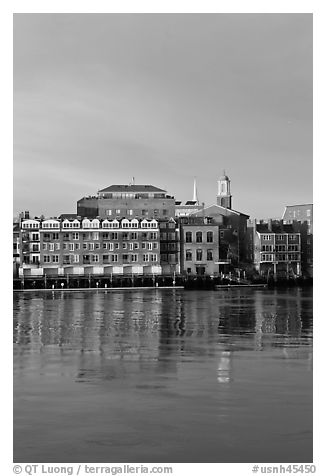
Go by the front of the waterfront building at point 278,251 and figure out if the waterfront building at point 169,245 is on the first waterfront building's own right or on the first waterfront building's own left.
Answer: on the first waterfront building's own right

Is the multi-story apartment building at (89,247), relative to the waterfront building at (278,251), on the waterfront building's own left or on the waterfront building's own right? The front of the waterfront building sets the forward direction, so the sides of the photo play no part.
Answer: on the waterfront building's own right

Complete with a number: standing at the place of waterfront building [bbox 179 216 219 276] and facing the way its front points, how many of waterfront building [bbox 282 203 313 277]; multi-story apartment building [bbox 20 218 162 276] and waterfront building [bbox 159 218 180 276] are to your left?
1

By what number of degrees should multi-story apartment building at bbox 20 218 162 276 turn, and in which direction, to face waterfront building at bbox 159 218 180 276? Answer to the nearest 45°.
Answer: approximately 90° to its left

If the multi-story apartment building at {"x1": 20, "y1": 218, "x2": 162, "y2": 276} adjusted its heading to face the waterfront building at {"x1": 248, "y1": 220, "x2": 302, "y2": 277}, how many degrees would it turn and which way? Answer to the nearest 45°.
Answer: approximately 90° to its left

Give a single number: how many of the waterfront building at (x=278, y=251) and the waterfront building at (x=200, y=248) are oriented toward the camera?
2

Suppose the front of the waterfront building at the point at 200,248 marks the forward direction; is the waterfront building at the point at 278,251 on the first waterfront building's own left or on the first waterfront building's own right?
on the first waterfront building's own left

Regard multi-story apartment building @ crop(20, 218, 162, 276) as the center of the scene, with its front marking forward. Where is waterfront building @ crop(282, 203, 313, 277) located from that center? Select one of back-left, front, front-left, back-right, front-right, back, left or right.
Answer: left

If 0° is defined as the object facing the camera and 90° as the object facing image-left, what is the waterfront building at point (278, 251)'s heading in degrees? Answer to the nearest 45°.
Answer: approximately 0°
